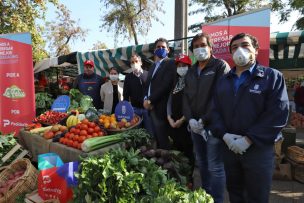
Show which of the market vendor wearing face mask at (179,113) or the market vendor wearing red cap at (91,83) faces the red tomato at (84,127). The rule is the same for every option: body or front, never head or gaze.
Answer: the market vendor wearing red cap at (91,83)

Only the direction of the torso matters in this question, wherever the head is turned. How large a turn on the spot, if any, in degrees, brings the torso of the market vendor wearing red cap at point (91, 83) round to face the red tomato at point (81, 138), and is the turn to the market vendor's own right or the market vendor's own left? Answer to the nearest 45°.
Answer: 0° — they already face it

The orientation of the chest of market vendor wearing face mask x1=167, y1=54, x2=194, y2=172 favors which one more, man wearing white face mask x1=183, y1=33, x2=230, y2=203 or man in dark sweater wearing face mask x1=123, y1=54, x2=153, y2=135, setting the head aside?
the man wearing white face mask

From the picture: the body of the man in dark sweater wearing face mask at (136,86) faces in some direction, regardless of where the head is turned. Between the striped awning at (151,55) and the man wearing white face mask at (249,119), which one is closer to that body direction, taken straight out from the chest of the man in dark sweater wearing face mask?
the man wearing white face mask

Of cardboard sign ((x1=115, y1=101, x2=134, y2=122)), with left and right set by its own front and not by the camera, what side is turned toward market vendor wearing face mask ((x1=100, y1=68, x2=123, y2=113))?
back

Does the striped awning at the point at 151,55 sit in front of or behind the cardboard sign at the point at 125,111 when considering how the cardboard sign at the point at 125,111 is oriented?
behind

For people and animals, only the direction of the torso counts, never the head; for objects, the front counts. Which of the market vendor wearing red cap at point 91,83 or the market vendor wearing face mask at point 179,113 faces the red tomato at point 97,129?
the market vendor wearing red cap at point 91,83

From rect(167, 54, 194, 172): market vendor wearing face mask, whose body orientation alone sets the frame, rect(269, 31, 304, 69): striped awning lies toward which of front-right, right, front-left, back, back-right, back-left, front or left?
back-left

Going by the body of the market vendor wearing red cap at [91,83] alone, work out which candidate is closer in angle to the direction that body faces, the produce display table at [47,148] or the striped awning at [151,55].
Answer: the produce display table

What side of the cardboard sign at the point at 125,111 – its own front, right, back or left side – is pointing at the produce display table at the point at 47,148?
right
